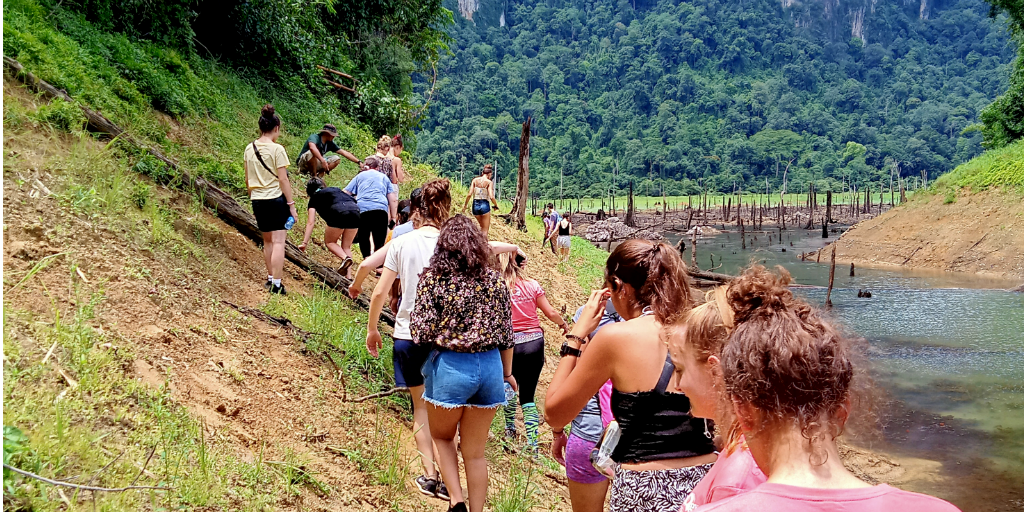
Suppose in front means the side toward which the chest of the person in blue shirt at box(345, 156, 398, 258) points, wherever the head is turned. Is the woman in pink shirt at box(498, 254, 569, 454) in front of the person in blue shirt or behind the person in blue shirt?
behind

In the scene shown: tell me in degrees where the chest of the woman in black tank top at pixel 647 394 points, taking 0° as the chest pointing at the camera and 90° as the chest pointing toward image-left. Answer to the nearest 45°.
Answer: approximately 135°

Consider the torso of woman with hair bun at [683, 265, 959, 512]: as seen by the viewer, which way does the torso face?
away from the camera

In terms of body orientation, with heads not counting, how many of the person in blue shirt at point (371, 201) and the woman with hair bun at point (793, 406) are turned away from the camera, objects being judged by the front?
2

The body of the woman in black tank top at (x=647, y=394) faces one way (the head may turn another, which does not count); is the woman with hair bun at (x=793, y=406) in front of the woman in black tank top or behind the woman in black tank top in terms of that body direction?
behind

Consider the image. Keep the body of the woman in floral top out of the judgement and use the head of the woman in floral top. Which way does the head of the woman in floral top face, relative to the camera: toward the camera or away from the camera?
away from the camera

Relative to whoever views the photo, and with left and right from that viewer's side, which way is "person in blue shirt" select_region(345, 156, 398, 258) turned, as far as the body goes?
facing away from the viewer

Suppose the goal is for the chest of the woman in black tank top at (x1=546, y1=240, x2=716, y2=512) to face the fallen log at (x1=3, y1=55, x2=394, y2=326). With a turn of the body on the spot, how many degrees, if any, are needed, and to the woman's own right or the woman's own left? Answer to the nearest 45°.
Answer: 0° — they already face it

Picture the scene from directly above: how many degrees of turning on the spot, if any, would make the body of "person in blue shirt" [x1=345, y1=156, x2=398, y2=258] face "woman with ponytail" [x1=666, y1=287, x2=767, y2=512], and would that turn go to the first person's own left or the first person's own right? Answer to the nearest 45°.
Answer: approximately 180°
